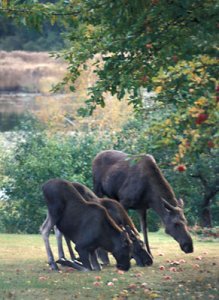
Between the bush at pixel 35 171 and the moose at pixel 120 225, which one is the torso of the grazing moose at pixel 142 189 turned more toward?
the moose

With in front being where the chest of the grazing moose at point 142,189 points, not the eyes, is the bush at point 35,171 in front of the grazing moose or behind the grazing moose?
behind
